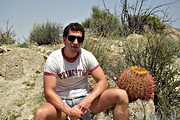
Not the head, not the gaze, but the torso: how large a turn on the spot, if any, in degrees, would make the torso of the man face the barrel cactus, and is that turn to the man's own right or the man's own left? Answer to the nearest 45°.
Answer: approximately 135° to the man's own left

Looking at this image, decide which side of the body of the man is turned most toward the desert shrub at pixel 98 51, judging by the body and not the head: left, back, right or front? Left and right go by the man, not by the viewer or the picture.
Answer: back

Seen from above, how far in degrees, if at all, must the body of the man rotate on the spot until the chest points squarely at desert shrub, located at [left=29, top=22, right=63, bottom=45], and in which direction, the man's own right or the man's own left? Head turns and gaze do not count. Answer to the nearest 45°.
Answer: approximately 180°

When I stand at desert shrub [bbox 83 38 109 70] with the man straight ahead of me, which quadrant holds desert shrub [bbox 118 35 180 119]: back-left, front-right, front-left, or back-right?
front-left

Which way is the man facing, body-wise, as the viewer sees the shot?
toward the camera

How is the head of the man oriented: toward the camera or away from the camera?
toward the camera

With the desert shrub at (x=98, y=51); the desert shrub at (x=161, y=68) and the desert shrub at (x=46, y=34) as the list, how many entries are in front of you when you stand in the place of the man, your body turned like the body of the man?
0
